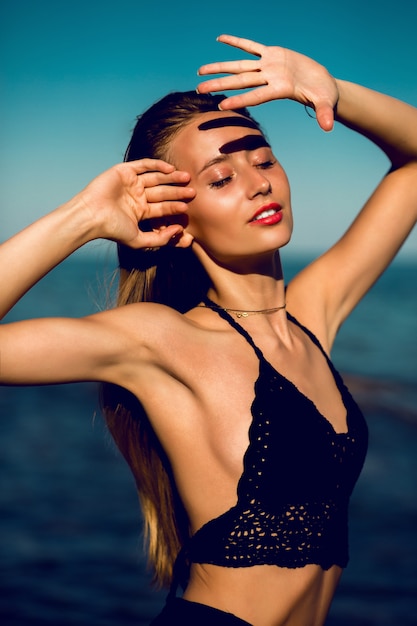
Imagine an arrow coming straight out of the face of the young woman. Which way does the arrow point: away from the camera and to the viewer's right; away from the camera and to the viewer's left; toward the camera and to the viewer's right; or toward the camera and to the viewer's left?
toward the camera and to the viewer's right

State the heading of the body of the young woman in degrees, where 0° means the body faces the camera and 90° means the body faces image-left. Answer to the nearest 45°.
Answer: approximately 315°
